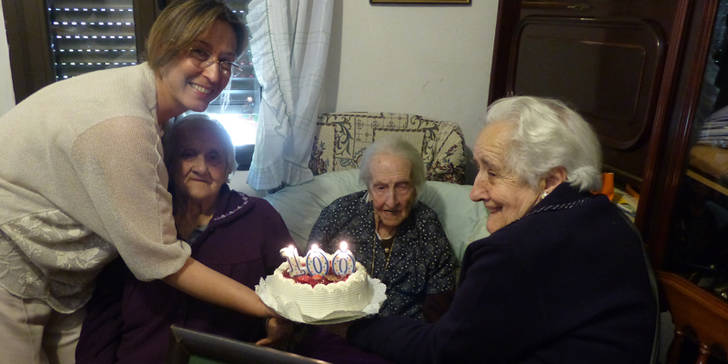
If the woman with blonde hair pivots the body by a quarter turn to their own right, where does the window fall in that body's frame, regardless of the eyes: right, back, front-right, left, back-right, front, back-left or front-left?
back

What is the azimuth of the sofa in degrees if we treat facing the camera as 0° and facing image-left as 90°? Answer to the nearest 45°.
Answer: approximately 0°

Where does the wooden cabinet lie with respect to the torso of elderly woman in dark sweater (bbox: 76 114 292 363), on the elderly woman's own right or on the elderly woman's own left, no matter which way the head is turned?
on the elderly woman's own left

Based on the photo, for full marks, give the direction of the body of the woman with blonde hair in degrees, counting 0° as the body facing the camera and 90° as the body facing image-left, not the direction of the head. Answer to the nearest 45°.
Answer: approximately 270°

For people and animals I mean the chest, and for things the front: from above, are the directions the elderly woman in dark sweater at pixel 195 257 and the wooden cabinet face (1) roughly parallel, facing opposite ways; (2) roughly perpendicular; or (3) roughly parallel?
roughly perpendicular

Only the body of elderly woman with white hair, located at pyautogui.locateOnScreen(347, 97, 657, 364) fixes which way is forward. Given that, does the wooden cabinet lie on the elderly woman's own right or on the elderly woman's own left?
on the elderly woman's own right

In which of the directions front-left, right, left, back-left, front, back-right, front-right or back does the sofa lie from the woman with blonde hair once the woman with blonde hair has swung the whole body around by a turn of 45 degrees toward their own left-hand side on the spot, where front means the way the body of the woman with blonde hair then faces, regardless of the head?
front

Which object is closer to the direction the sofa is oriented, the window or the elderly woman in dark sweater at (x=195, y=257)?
the elderly woman in dark sweater

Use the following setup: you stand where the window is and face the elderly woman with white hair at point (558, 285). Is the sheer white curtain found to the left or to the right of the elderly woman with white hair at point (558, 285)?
left

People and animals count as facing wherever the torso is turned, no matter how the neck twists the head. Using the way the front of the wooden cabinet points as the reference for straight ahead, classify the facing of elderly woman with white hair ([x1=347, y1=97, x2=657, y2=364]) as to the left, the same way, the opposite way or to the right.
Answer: to the right

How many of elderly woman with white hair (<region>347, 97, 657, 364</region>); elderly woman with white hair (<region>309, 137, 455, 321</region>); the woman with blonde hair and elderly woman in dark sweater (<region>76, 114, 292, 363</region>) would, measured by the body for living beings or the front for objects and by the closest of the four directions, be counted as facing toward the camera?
2

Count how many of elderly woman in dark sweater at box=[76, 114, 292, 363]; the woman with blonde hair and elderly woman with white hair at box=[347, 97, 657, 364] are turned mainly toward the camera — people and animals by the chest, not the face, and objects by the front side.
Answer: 1

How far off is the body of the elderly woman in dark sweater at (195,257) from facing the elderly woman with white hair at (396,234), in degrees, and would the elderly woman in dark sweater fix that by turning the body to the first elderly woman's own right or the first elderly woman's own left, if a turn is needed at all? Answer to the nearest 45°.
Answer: approximately 90° to the first elderly woman's own left

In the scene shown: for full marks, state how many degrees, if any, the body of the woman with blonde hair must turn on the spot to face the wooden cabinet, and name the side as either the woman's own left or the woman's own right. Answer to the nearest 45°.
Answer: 0° — they already face it

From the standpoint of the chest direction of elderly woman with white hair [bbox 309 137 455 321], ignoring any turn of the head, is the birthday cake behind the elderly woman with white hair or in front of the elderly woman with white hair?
in front
